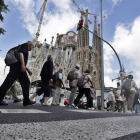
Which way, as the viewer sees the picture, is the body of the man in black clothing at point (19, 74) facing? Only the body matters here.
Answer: to the viewer's right
